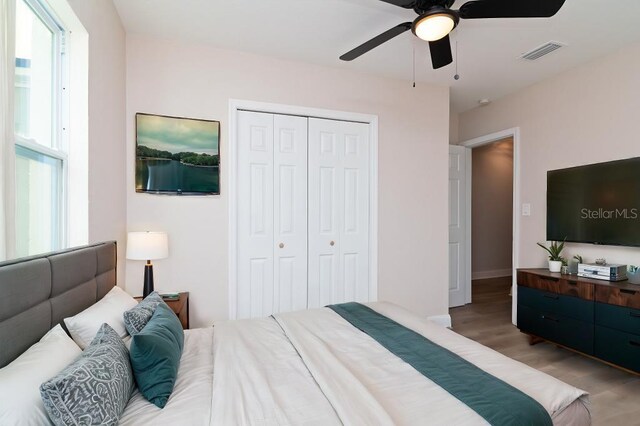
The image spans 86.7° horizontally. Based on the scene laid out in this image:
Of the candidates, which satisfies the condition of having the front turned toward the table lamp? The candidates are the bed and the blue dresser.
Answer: the blue dresser

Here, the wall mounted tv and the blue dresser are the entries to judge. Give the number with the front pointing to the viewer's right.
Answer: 0

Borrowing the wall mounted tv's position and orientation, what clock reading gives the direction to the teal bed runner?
The teal bed runner is roughly at 11 o'clock from the wall mounted tv.

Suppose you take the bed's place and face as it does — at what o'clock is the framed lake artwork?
The framed lake artwork is roughly at 8 o'clock from the bed.

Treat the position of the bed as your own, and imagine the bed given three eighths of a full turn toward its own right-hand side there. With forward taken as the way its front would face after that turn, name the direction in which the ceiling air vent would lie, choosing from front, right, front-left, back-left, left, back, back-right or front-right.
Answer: back

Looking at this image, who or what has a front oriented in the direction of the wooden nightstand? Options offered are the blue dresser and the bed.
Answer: the blue dresser

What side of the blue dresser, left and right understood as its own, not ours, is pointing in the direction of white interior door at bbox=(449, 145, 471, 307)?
right

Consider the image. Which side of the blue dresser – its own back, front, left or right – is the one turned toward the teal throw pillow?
front

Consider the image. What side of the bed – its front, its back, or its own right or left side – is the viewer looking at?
right

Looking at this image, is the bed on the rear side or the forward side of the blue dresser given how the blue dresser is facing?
on the forward side

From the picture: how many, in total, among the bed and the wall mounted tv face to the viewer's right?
1

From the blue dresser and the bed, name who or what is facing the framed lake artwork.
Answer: the blue dresser

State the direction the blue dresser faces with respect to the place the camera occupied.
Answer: facing the viewer and to the left of the viewer

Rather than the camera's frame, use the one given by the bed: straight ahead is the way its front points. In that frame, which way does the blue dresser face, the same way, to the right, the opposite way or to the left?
the opposite way

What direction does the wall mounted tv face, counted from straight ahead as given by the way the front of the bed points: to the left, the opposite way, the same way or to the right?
the opposite way

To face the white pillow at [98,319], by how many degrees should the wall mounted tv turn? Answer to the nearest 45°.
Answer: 0° — it already faces it

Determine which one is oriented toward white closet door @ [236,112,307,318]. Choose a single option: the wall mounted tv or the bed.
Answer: the wall mounted tv
